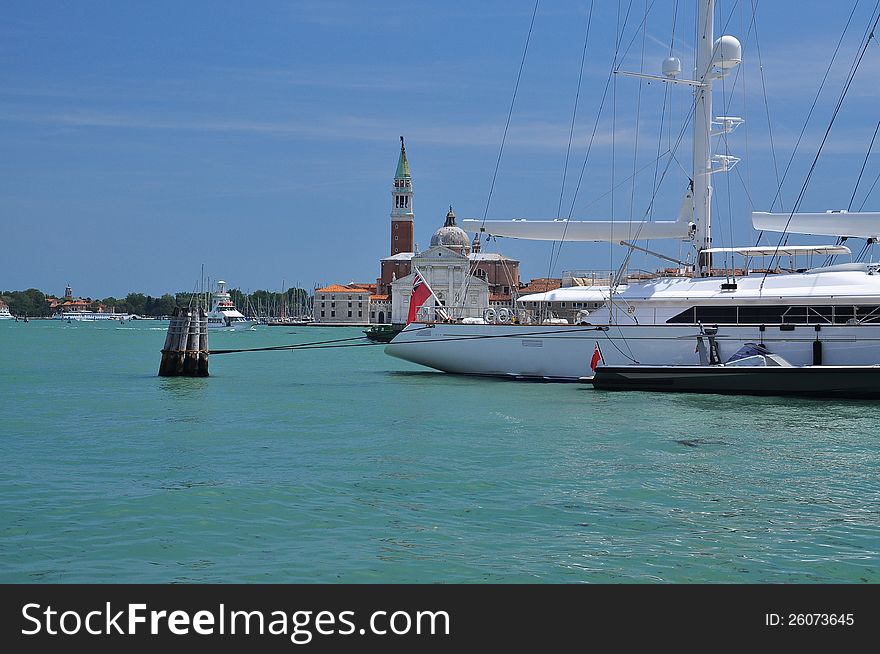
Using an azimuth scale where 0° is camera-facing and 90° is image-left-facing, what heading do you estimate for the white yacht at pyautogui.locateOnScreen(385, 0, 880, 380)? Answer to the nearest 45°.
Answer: approximately 270°
